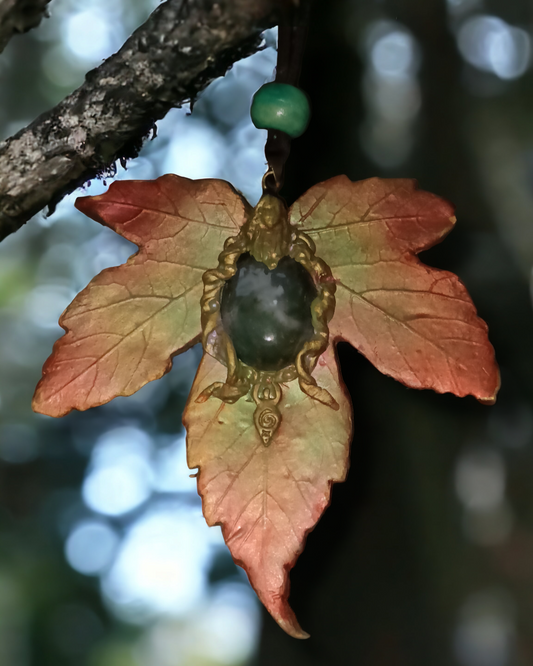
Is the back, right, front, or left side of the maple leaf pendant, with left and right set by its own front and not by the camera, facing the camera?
front
